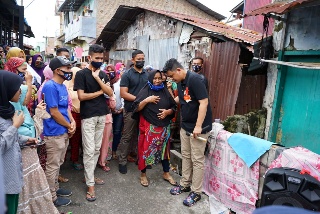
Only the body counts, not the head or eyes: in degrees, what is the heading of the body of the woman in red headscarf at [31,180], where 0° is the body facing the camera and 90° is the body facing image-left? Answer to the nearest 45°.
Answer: approximately 270°

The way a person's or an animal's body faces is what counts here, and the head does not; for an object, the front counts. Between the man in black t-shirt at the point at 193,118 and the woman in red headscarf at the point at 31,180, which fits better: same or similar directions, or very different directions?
very different directions

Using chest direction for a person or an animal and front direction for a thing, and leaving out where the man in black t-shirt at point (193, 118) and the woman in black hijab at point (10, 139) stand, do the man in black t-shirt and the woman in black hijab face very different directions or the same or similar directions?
very different directions

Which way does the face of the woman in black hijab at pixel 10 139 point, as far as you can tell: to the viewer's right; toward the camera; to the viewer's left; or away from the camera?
to the viewer's right

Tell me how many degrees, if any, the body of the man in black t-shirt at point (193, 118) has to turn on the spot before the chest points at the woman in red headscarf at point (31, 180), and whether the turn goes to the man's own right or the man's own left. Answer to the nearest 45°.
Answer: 0° — they already face them

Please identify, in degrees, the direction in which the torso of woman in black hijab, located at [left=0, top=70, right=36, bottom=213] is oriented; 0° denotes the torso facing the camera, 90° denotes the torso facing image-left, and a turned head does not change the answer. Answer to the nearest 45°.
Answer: approximately 270°

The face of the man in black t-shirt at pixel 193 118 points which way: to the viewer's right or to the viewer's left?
to the viewer's left

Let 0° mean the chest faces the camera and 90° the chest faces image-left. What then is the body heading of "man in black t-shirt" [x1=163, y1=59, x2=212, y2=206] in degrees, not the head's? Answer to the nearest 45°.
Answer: approximately 45°
